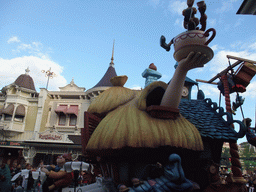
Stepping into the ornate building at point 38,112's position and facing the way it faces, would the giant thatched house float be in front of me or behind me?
in front

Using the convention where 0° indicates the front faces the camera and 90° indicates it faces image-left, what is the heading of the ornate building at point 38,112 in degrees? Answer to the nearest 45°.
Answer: approximately 0°

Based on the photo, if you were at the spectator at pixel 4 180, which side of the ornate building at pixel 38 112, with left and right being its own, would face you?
front
